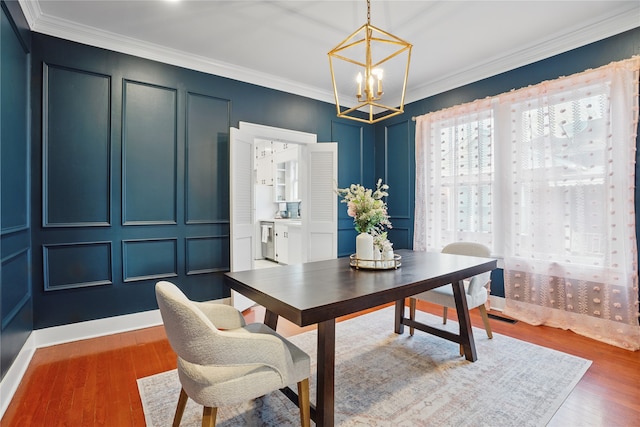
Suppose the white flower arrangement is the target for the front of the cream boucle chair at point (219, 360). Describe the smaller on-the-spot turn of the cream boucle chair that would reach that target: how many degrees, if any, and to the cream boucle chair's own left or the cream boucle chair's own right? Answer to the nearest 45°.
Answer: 0° — it already faces it

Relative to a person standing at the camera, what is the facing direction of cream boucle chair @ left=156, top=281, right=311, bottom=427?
facing away from the viewer and to the right of the viewer
